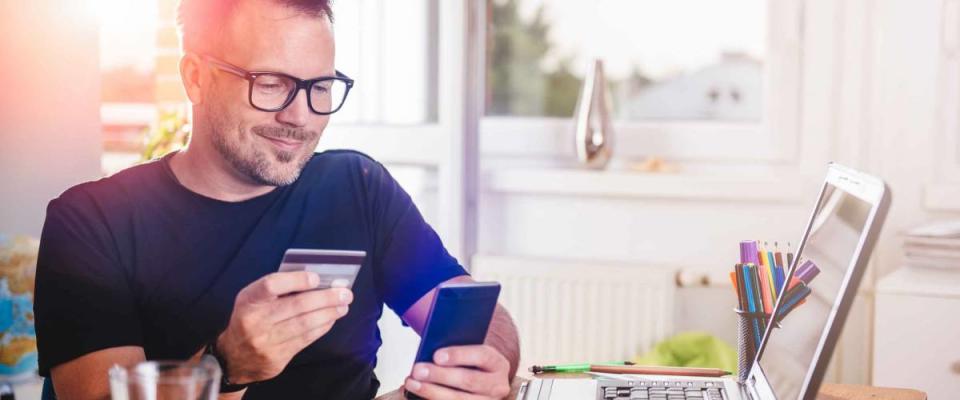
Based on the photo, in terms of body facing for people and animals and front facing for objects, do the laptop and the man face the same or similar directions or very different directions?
very different directions

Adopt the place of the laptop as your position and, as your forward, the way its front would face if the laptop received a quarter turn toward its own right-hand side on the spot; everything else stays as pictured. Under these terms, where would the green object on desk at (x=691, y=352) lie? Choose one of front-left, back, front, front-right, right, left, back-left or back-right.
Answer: front

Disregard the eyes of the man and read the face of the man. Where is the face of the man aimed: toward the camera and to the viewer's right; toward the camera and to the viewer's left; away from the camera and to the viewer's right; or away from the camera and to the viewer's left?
toward the camera and to the viewer's right

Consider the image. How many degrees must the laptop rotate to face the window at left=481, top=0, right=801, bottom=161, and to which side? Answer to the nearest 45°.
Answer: approximately 90° to its right

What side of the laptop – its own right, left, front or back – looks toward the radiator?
right

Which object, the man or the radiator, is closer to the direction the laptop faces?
the man

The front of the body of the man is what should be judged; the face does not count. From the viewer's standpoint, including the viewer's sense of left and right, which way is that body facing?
facing the viewer and to the right of the viewer

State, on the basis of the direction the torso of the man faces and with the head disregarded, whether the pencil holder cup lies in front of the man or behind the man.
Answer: in front

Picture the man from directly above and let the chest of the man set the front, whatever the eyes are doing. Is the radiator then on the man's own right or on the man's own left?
on the man's own left

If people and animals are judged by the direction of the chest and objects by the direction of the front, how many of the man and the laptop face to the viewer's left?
1

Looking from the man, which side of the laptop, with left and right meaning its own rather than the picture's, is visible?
front

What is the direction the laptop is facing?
to the viewer's left
